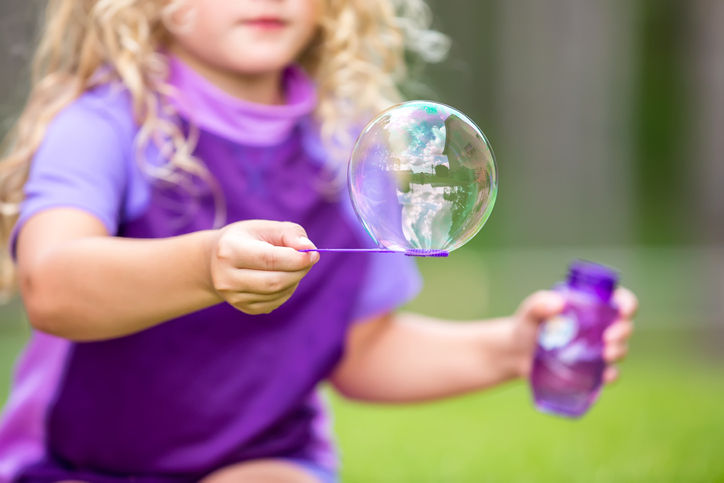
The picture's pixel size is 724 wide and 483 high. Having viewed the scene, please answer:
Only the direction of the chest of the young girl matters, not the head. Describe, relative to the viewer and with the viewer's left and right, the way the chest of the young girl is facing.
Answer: facing the viewer and to the right of the viewer

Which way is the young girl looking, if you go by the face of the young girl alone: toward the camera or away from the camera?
toward the camera
